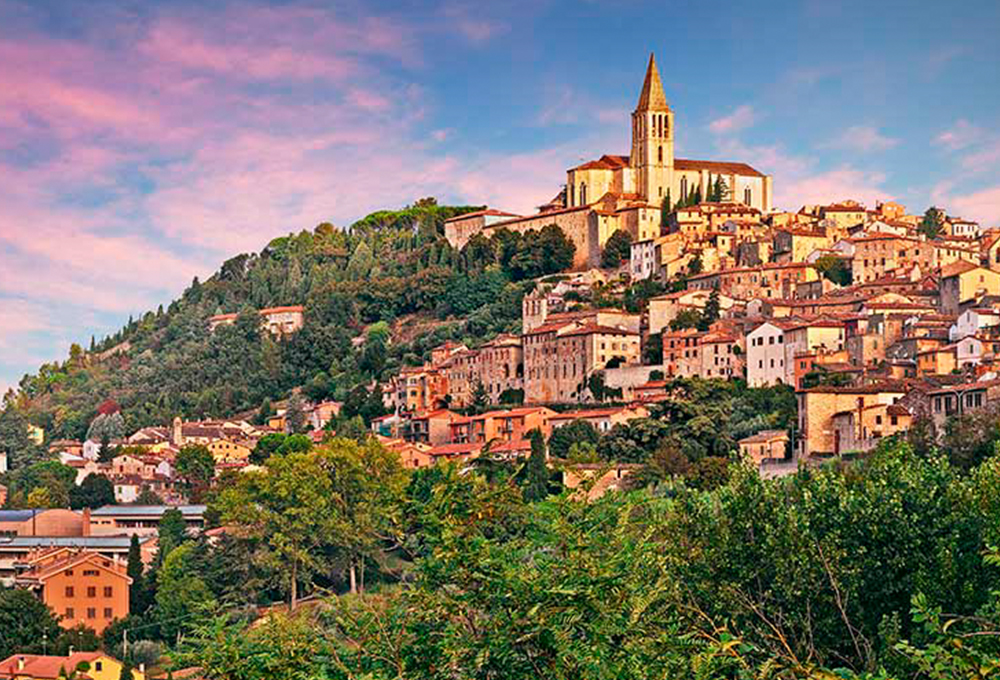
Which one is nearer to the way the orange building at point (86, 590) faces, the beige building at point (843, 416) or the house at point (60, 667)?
the house

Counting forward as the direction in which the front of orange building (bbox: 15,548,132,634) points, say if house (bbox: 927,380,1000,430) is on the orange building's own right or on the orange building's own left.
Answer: on the orange building's own left

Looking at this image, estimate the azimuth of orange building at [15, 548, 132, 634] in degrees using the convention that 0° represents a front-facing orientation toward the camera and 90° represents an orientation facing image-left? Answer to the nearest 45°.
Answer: approximately 0°

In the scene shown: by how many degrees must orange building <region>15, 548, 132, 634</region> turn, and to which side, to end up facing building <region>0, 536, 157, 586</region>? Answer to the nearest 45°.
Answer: approximately 180°

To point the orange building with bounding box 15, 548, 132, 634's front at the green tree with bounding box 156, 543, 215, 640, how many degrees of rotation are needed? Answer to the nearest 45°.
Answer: approximately 45° to its left

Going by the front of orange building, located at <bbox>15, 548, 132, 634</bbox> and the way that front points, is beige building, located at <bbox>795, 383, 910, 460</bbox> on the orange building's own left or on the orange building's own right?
on the orange building's own left

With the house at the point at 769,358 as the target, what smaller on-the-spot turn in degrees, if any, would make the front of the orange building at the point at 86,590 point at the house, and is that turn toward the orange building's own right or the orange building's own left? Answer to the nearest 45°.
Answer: approximately 90° to the orange building's own left

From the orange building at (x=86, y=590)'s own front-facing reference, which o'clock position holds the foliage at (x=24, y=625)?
The foliage is roughly at 1 o'clock from the orange building.

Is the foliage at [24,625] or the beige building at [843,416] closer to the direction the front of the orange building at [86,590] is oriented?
the foliage

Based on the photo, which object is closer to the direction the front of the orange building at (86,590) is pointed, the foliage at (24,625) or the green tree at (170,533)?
the foliage
